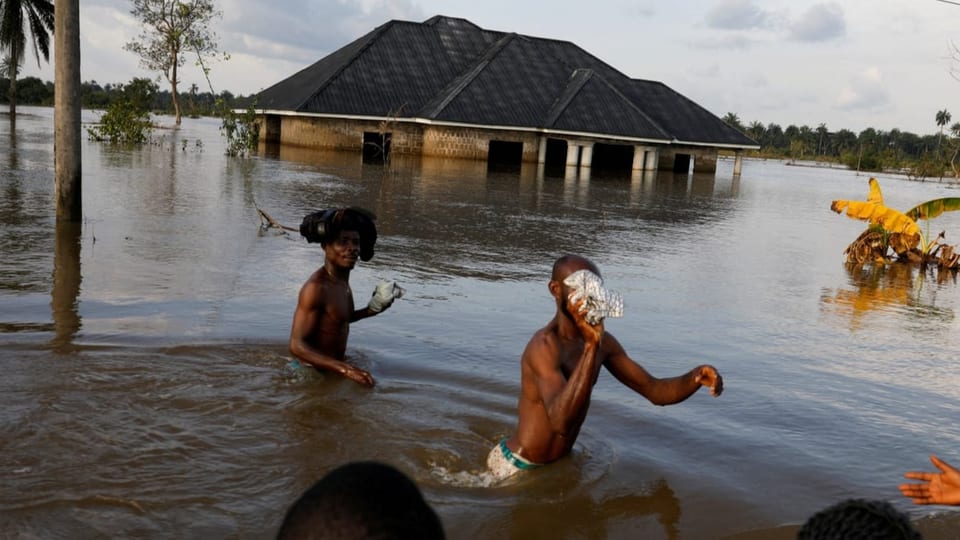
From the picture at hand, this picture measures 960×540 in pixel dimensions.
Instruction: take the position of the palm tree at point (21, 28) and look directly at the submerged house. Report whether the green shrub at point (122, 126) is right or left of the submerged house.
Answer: right

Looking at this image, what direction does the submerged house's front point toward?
toward the camera

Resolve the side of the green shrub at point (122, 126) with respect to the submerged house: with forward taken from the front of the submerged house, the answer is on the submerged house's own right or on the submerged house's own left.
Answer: on the submerged house's own right

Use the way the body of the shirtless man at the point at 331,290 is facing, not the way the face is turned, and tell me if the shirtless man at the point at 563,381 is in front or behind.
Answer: in front

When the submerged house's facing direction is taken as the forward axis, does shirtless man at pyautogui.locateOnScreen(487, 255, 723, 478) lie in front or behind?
in front

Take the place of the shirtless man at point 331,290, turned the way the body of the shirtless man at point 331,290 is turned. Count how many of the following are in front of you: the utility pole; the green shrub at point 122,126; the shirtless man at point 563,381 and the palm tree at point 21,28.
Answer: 1

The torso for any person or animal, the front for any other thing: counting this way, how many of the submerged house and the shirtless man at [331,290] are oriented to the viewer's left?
0

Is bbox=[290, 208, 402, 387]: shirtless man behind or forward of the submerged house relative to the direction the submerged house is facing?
forward

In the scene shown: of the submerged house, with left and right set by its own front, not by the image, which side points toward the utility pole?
front

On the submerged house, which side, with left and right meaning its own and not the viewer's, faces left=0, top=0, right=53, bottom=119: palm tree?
right

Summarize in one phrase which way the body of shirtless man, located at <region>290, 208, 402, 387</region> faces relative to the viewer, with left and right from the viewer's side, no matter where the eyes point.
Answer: facing the viewer and to the right of the viewer

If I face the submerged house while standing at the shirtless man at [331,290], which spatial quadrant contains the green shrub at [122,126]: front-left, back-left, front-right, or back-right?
front-left

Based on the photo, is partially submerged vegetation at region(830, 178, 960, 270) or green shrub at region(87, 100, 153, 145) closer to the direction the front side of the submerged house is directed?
the partially submerged vegetation

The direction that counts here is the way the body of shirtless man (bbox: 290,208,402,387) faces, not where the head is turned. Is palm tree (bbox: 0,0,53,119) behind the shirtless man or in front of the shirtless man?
behind

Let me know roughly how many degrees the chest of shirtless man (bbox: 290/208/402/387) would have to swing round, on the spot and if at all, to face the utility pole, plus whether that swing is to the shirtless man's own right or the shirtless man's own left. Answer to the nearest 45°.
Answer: approximately 180°
